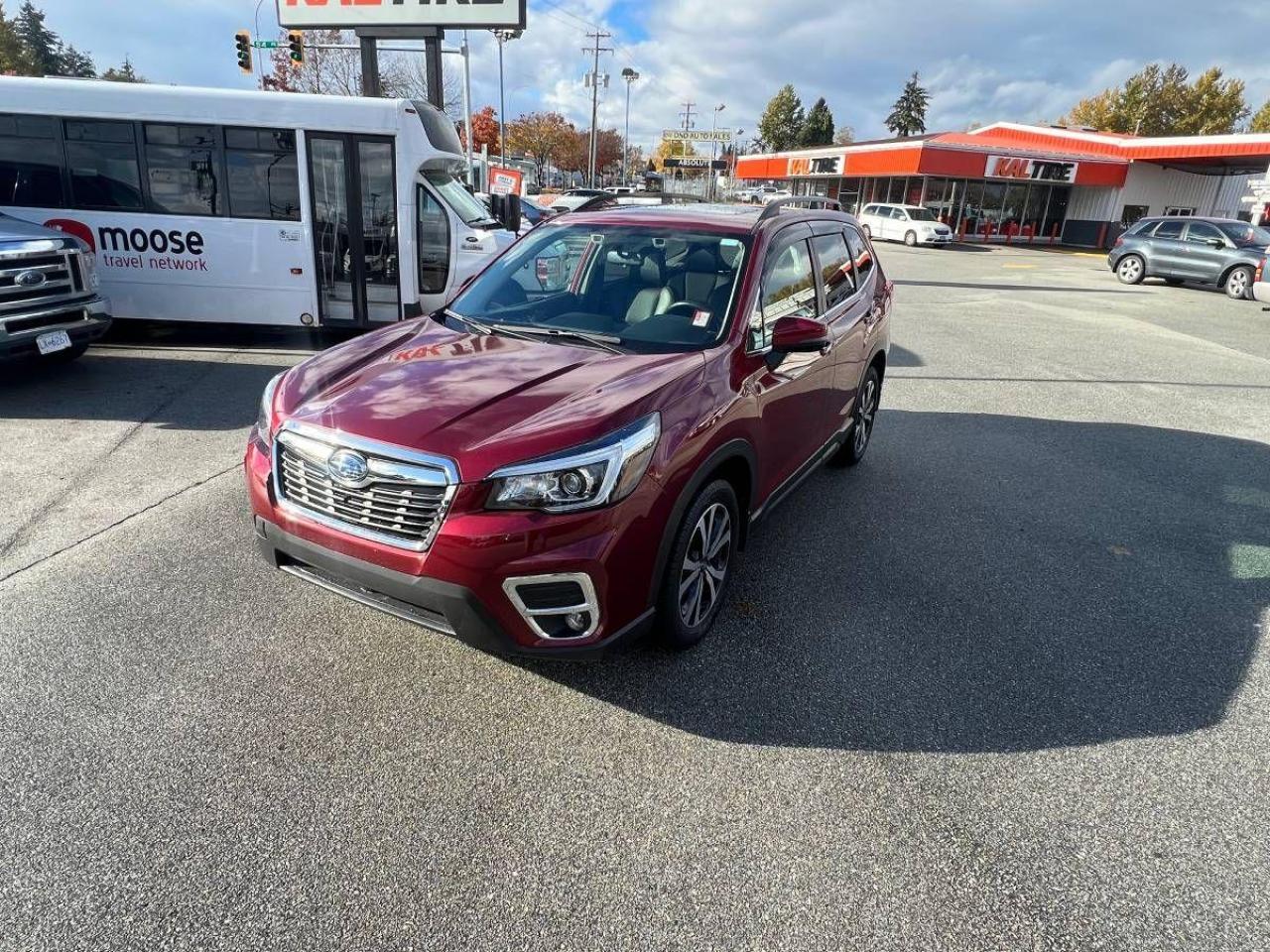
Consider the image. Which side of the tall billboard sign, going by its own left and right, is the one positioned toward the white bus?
front

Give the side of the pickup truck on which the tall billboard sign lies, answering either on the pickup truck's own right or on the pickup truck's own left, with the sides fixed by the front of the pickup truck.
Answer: on the pickup truck's own left

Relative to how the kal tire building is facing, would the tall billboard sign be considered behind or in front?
in front

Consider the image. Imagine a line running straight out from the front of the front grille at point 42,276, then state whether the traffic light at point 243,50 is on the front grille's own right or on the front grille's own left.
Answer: on the front grille's own left

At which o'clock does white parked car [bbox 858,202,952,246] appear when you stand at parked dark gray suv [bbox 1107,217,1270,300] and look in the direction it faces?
The white parked car is roughly at 6 o'clock from the parked dark gray suv.

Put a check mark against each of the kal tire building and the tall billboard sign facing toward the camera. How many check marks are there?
2

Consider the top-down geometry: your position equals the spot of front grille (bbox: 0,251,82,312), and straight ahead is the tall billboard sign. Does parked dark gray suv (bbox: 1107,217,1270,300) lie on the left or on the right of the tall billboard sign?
right

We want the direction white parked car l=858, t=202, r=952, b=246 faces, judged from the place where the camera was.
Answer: facing the viewer and to the right of the viewer

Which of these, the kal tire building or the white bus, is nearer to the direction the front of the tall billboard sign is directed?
the white bus

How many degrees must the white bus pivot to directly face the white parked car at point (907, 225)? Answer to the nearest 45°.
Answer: approximately 45° to its left

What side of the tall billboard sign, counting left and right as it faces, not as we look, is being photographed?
front

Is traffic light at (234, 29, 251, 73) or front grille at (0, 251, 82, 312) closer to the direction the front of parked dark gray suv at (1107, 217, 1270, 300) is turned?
the front grille

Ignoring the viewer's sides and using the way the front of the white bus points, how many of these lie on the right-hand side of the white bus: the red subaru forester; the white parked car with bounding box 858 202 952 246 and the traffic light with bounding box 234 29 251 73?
1

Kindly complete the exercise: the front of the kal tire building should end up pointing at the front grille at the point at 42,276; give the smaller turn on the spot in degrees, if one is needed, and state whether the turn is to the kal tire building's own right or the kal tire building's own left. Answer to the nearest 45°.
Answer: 0° — it already faces it

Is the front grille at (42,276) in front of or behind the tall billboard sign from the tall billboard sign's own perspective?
in front

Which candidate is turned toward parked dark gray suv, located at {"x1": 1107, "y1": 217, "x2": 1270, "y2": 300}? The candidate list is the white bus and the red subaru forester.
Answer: the white bus

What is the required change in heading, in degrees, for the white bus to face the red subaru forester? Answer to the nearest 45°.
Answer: approximately 90° to its right
